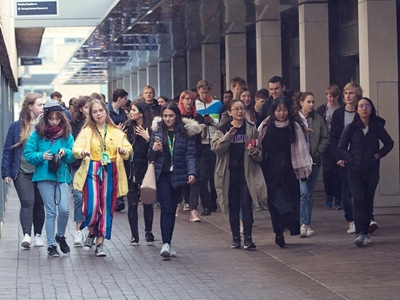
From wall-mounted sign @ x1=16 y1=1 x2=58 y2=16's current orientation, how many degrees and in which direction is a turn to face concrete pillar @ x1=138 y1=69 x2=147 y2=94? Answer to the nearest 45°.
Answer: approximately 180°

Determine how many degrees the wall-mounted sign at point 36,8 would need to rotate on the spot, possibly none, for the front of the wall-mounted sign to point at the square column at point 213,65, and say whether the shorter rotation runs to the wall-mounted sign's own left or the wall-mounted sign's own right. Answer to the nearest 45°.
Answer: approximately 90° to the wall-mounted sign's own left

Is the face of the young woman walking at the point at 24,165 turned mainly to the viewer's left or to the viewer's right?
to the viewer's right

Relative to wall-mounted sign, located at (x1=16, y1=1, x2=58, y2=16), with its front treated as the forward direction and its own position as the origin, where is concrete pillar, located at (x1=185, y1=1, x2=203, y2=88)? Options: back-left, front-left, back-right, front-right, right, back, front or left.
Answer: left

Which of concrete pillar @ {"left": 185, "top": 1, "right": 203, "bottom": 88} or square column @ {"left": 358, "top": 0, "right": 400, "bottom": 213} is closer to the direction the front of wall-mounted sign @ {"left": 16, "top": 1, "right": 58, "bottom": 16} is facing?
the square column

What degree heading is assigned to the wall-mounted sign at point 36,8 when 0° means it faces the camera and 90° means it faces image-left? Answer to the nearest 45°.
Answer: approximately 0°
